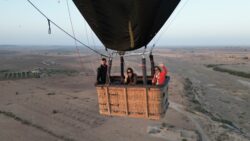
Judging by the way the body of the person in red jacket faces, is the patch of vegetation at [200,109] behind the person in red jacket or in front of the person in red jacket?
behind

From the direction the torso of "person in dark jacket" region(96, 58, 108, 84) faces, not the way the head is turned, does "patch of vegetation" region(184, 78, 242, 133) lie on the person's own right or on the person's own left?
on the person's own left

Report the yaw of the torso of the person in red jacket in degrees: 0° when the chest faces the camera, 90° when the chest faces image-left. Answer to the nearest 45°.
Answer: approximately 45°

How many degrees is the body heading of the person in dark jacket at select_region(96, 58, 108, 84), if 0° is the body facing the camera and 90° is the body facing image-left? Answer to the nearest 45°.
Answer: approximately 315°

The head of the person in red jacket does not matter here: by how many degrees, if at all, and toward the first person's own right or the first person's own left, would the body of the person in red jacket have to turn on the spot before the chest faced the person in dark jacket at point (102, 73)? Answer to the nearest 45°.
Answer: approximately 45° to the first person's own right

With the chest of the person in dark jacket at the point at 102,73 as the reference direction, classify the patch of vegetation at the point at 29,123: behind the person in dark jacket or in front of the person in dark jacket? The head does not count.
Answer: behind

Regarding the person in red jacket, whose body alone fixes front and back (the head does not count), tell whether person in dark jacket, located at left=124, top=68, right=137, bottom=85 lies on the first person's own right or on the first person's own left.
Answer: on the first person's own right
